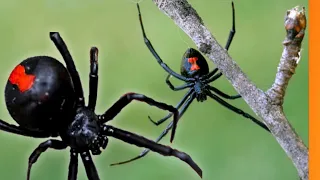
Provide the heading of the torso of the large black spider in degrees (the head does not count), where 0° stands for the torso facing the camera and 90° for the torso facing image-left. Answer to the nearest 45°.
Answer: approximately 315°
